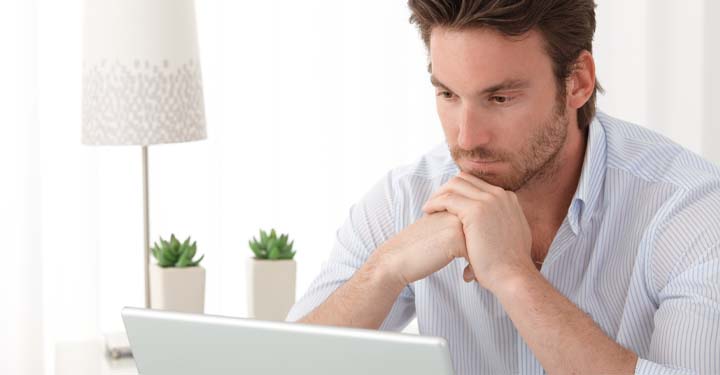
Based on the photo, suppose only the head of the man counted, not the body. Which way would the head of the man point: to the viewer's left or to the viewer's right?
to the viewer's left

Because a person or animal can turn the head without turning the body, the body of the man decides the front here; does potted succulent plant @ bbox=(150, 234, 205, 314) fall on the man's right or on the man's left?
on the man's right

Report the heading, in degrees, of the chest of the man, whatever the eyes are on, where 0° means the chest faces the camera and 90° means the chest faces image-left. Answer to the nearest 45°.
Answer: approximately 45°

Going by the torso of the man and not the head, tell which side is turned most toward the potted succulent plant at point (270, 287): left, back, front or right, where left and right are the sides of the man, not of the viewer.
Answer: right
